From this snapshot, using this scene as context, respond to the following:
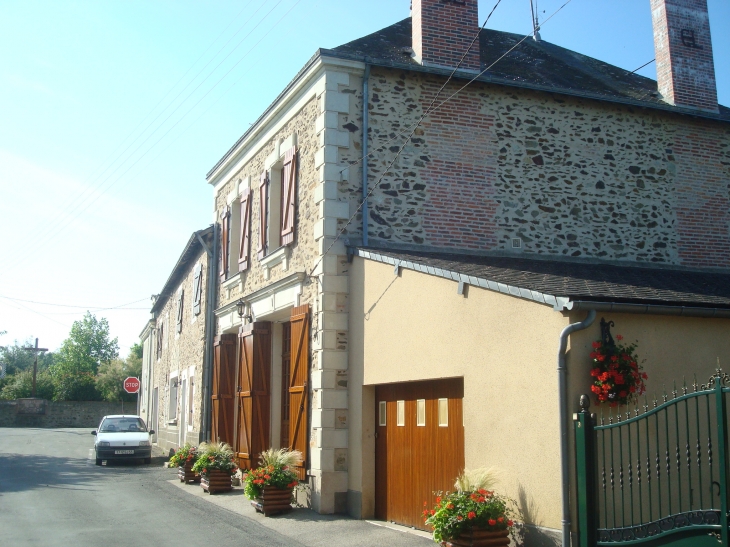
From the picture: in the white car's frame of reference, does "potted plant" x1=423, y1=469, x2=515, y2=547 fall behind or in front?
in front

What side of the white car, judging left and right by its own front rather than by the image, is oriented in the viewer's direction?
front

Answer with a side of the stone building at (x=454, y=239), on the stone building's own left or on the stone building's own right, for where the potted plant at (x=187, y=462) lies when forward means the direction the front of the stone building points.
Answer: on the stone building's own right

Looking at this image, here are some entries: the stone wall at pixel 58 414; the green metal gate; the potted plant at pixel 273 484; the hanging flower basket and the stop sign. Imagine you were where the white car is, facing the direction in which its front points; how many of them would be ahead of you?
3

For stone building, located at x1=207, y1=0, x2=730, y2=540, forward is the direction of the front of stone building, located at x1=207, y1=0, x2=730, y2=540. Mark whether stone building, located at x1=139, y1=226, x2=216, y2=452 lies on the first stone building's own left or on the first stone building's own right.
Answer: on the first stone building's own right

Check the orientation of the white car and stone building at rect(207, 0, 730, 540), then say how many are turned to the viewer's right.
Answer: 0

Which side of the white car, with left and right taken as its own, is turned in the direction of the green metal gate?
front

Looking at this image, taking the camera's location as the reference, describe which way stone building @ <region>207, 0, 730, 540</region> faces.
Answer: facing the viewer and to the left of the viewer

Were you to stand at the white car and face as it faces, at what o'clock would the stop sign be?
The stop sign is roughly at 6 o'clock from the white car.

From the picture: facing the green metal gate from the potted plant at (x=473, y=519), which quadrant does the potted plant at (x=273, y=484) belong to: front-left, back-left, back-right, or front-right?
back-left

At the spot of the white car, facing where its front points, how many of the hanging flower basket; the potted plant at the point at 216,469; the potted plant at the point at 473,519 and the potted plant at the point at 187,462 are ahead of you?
4

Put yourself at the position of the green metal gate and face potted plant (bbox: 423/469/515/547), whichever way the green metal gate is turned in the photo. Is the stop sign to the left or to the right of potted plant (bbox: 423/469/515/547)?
right

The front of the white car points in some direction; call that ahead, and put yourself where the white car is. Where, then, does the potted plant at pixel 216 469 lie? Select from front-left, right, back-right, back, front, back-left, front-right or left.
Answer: front
